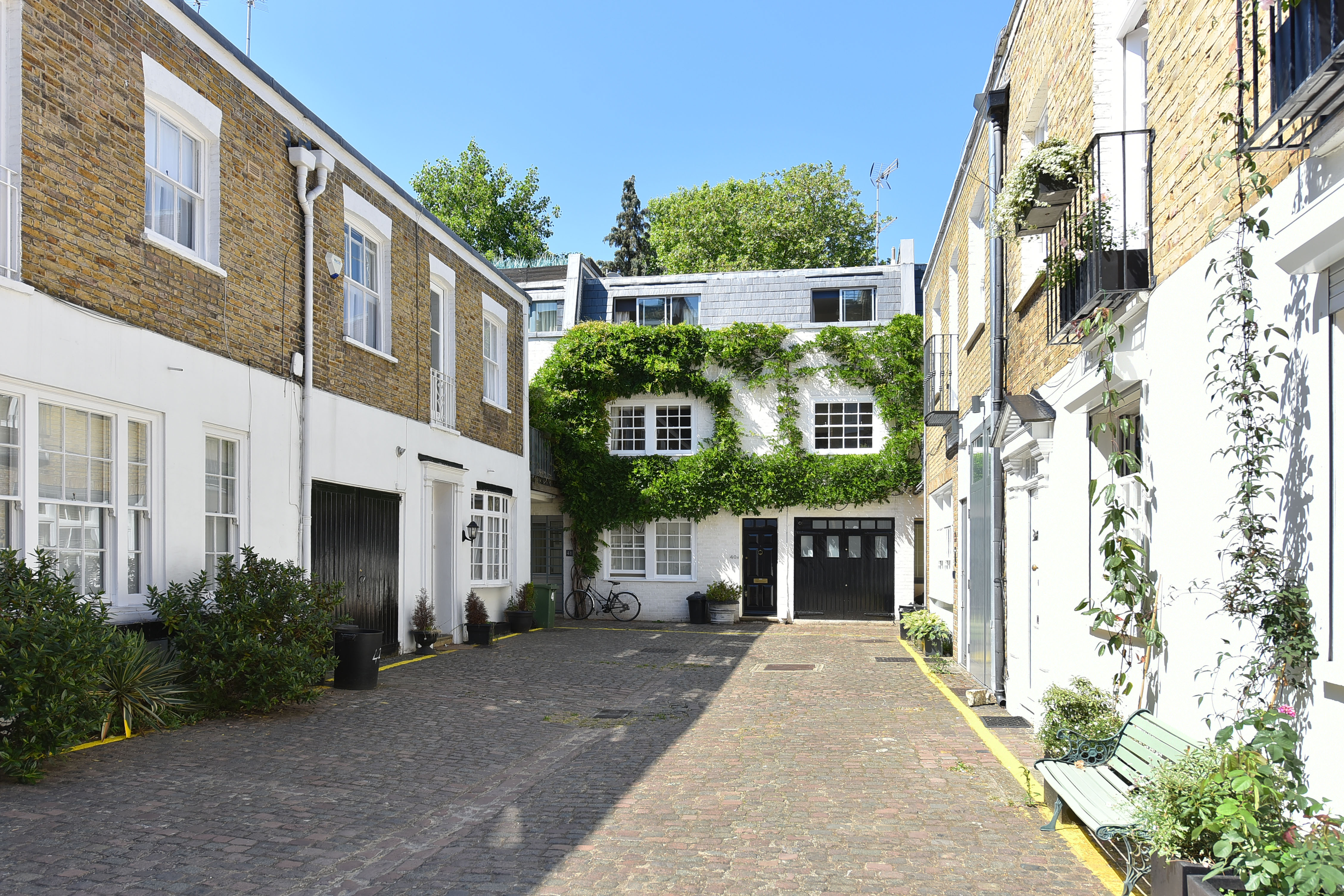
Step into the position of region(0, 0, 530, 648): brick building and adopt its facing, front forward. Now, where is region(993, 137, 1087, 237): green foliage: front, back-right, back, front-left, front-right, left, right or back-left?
front

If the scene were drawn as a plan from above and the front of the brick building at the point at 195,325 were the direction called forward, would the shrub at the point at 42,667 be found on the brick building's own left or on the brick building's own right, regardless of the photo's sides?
on the brick building's own right

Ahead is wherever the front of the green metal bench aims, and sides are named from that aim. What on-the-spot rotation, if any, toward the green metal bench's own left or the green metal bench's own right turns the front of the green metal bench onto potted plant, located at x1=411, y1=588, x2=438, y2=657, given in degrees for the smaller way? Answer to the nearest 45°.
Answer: approximately 90° to the green metal bench's own right

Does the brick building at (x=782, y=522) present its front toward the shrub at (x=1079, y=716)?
yes

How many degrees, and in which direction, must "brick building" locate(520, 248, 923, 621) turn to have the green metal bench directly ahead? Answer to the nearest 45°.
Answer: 0° — it already faces it

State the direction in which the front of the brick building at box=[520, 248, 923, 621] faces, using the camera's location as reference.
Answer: facing the viewer

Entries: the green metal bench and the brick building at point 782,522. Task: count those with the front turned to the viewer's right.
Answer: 0

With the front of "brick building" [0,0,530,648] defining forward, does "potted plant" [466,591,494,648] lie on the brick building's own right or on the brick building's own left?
on the brick building's own left

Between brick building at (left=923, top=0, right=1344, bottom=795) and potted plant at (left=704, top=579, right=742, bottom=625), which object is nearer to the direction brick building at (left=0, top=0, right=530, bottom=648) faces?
the brick building

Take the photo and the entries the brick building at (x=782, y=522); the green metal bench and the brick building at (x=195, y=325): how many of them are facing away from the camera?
0

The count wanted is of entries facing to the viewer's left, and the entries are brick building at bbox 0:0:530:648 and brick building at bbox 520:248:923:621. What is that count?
0

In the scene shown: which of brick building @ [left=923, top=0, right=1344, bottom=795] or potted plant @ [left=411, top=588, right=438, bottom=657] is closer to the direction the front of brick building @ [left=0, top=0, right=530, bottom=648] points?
the brick building

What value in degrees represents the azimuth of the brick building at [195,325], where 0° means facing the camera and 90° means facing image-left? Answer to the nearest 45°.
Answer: approximately 315°

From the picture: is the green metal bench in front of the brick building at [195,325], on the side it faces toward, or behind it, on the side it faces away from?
in front
